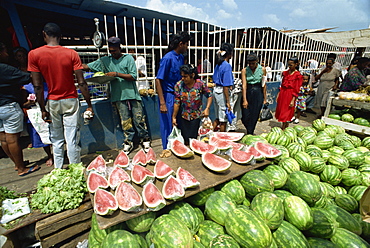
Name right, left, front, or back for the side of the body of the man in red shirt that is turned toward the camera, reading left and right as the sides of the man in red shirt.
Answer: back

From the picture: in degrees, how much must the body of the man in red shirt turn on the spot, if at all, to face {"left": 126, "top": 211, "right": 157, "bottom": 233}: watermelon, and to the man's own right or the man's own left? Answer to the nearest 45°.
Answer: approximately 180°

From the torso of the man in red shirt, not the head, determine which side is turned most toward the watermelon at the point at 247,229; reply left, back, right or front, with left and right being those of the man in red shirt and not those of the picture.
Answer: back

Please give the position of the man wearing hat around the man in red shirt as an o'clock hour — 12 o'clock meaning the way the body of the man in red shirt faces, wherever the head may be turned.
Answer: The man wearing hat is roughly at 2 o'clock from the man in red shirt.

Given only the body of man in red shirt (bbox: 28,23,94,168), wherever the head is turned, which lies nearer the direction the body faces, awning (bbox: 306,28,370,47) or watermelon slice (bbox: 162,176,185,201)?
the awning

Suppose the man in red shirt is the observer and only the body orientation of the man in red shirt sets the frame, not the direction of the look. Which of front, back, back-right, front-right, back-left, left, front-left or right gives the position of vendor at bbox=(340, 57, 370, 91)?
right
